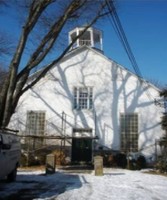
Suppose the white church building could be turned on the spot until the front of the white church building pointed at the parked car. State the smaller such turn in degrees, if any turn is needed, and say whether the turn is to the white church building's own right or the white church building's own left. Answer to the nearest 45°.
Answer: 0° — it already faces it

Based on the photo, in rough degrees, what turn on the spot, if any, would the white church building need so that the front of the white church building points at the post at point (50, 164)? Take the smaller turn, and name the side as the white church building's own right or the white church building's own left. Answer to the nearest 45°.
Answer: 0° — it already faces it

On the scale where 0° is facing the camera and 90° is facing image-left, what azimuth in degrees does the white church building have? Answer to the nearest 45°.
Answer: approximately 0°
